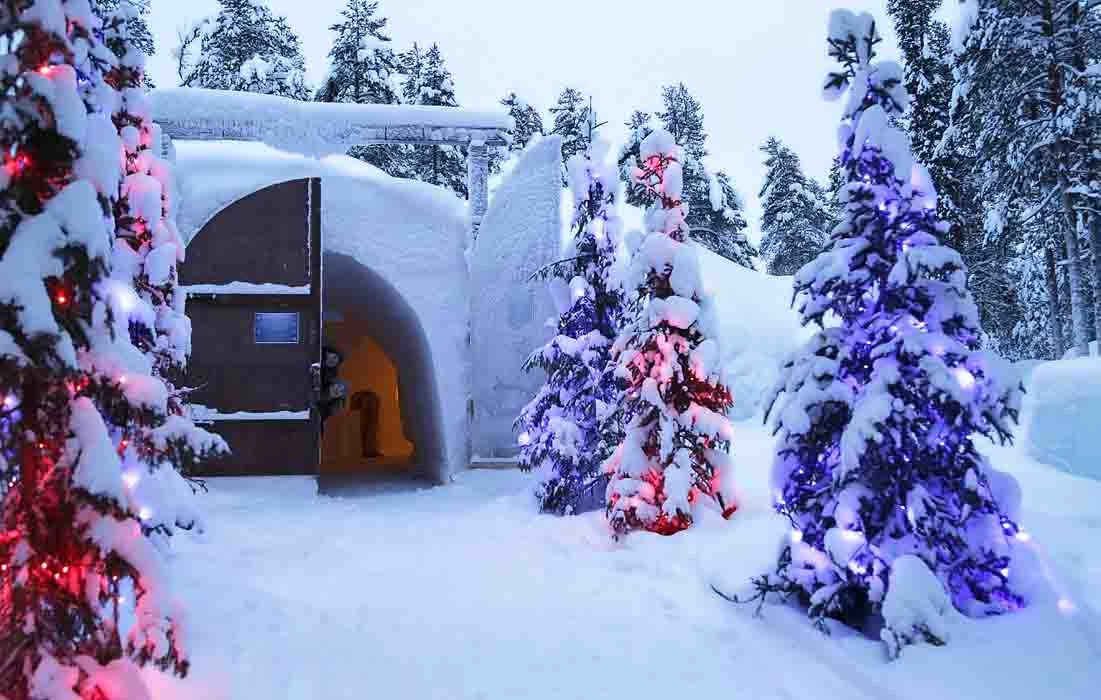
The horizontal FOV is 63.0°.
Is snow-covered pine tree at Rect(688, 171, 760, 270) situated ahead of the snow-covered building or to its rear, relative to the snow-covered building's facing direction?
to the rear

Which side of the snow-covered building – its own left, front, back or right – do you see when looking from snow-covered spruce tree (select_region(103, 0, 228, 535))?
front

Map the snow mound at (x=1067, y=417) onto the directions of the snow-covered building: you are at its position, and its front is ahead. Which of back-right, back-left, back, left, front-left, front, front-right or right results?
front-left

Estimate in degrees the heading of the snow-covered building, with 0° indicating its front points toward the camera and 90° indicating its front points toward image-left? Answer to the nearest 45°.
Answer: approximately 0°

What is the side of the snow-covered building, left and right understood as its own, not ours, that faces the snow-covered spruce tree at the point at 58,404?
front

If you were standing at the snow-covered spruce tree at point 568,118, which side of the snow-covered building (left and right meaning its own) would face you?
back

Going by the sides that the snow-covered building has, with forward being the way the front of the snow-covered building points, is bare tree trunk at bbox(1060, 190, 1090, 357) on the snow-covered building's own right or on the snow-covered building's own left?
on the snow-covered building's own left

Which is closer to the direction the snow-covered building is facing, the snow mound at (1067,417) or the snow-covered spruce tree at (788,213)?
the snow mound

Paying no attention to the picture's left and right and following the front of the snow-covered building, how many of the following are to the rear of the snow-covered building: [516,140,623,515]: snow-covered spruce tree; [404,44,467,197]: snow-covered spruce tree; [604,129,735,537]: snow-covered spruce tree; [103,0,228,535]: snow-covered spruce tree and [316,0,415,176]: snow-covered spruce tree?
2

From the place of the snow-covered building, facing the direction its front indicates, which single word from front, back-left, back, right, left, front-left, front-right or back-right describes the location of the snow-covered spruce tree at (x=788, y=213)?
back-left

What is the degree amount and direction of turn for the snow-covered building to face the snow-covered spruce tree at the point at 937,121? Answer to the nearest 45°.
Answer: approximately 135° to its left
